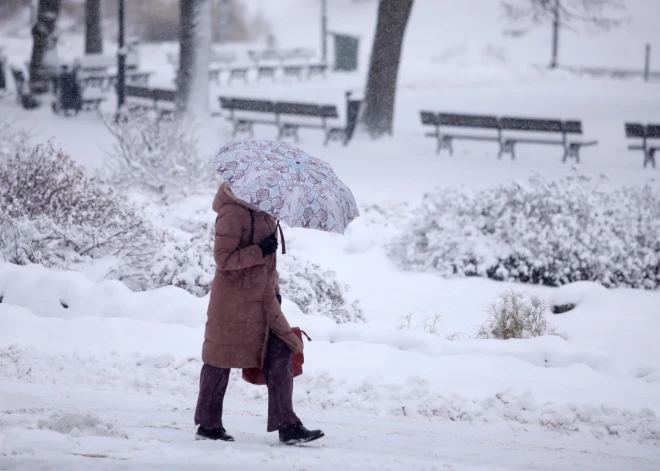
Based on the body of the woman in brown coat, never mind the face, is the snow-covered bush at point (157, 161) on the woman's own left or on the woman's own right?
on the woman's own left

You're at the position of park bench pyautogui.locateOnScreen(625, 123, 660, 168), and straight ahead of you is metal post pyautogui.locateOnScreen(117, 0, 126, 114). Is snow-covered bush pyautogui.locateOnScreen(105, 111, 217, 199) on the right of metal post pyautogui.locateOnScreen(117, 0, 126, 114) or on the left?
left

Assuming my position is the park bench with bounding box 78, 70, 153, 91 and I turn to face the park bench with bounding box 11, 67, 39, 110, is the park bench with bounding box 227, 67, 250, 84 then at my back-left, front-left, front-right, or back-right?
back-left
